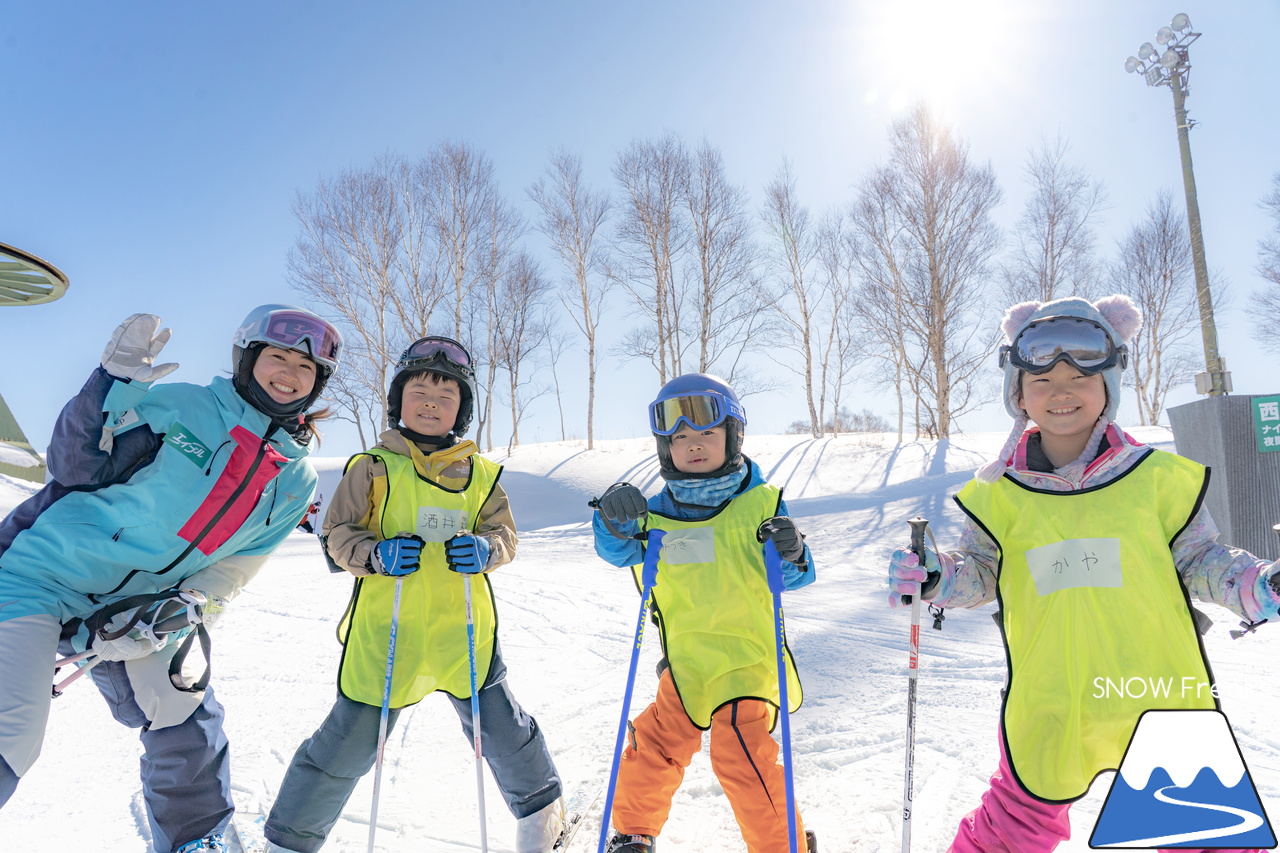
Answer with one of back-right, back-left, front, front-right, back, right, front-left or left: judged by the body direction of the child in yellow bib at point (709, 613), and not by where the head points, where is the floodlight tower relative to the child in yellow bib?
back-left

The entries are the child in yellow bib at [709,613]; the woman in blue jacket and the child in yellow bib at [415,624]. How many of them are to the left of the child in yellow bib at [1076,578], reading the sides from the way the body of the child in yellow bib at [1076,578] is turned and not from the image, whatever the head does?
0

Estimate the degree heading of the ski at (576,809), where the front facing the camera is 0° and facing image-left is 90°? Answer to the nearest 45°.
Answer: approximately 45°

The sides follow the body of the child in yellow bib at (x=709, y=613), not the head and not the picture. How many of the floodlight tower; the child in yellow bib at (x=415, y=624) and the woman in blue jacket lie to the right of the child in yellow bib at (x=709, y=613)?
2

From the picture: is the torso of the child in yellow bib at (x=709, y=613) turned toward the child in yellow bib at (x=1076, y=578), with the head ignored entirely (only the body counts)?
no

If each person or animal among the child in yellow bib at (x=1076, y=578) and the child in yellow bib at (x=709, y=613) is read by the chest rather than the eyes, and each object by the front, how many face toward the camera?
2

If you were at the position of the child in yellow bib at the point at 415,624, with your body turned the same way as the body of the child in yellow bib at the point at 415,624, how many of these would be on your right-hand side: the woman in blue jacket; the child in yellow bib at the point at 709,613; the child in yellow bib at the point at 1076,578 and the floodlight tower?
1

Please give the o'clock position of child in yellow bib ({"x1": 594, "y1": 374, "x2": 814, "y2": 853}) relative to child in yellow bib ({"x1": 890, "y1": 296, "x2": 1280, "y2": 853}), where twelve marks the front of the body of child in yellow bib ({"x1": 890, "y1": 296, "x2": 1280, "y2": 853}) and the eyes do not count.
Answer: child in yellow bib ({"x1": 594, "y1": 374, "x2": 814, "y2": 853}) is roughly at 3 o'clock from child in yellow bib ({"x1": 890, "y1": 296, "x2": 1280, "y2": 853}).

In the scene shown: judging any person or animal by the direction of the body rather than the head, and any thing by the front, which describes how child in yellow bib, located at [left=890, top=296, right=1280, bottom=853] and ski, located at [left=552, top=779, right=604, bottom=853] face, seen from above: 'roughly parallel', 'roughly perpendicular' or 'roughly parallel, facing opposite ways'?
roughly parallel

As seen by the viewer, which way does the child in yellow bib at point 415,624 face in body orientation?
toward the camera

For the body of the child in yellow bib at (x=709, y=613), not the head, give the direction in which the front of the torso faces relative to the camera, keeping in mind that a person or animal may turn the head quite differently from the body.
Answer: toward the camera

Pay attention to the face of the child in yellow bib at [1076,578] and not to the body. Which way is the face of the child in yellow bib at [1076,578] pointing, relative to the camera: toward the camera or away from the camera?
toward the camera

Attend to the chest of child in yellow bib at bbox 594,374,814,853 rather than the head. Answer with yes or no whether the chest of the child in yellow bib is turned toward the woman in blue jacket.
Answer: no

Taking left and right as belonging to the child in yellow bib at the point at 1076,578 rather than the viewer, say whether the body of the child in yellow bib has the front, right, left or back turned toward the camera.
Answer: front

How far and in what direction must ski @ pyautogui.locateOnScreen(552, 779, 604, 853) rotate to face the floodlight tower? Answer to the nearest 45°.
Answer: approximately 180°

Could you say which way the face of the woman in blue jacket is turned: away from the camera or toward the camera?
toward the camera

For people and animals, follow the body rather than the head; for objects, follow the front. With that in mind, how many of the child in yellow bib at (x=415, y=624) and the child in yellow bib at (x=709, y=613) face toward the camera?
2

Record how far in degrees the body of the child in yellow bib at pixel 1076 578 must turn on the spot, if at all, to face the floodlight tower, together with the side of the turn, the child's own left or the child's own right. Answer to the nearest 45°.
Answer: approximately 180°

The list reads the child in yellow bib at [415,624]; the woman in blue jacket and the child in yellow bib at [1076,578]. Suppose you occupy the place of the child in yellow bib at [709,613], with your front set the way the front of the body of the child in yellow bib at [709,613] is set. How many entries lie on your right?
2
